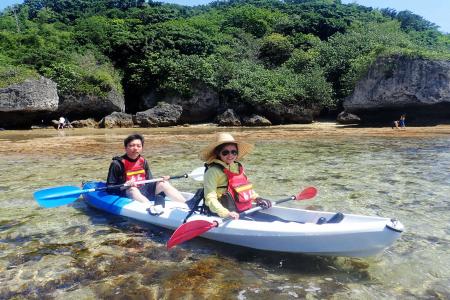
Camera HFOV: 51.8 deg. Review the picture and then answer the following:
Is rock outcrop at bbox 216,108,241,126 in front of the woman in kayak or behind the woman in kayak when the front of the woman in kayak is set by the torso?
behind

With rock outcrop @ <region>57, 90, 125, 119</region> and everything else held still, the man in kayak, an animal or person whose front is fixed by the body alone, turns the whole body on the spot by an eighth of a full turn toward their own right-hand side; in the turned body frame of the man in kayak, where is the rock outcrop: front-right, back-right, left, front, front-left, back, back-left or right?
back

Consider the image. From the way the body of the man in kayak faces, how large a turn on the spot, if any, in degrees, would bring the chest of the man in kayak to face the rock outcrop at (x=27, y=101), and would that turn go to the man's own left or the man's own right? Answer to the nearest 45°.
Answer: approximately 135° to the man's own left

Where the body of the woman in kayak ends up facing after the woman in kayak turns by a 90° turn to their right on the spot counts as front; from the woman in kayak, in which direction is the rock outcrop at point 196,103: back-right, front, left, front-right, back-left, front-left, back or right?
back-right

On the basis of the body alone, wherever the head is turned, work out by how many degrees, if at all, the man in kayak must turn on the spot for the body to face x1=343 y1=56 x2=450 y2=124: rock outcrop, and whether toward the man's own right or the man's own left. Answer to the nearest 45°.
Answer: approximately 90° to the man's own left

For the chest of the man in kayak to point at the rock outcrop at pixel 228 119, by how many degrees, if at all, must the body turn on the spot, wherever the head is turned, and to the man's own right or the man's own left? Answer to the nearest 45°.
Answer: approximately 135° to the man's own left

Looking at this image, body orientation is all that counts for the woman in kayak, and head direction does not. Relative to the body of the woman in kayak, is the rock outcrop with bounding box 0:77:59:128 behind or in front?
behind

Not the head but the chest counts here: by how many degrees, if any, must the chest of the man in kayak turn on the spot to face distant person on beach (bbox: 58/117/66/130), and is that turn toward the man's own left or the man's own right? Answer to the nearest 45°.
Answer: approximately 135° to the man's own left

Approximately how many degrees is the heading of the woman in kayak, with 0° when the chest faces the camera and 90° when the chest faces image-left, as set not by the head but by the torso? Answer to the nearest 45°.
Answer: approximately 315°

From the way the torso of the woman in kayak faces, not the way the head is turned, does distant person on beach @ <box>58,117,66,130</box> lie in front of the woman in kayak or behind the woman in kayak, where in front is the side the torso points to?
behind

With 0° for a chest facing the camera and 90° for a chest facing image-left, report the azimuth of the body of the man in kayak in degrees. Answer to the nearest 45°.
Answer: approximately 315°
